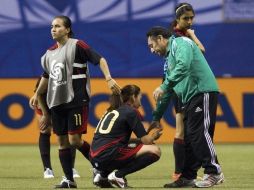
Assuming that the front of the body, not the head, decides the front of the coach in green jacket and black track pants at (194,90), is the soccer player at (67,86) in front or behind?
in front

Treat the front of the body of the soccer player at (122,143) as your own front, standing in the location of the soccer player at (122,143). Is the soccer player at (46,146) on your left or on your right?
on your left

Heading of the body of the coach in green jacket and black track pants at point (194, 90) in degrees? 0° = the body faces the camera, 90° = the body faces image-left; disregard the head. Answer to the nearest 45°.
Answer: approximately 90°

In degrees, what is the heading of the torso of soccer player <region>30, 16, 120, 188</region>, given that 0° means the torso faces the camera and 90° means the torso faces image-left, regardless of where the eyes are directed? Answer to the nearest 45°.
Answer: approximately 45°

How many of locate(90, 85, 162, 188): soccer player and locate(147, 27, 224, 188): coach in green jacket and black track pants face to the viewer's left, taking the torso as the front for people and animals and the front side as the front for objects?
1

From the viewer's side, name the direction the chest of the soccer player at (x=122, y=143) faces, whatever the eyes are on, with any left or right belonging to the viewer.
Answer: facing away from the viewer and to the right of the viewer

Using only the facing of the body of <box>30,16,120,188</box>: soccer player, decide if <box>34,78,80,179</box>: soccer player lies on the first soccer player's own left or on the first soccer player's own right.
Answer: on the first soccer player's own right

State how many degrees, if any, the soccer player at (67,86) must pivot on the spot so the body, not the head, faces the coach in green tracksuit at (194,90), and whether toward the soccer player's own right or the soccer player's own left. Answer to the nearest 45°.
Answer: approximately 135° to the soccer player's own left

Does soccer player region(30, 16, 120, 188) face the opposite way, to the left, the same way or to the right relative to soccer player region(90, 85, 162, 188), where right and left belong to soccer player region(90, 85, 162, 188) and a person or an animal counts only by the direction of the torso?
the opposite way

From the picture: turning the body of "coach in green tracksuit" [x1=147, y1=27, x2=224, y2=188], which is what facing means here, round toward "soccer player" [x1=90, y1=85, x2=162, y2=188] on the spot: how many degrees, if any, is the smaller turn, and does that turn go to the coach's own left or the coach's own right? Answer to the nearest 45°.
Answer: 0° — they already face them
